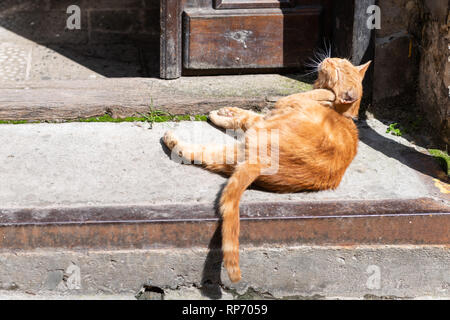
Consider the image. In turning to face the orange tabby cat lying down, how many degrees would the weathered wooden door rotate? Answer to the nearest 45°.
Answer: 0° — it already faces it

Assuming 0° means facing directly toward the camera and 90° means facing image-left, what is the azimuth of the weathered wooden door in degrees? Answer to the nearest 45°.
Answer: approximately 0°

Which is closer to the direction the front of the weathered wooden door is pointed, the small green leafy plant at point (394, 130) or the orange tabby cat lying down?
the orange tabby cat lying down

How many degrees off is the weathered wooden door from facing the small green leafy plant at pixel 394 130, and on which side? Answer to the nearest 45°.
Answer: approximately 45° to its left

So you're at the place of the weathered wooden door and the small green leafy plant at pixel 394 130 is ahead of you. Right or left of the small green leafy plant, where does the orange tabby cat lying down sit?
right

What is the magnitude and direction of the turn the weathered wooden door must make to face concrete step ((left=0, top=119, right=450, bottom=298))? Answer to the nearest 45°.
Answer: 0° — it already faces it
